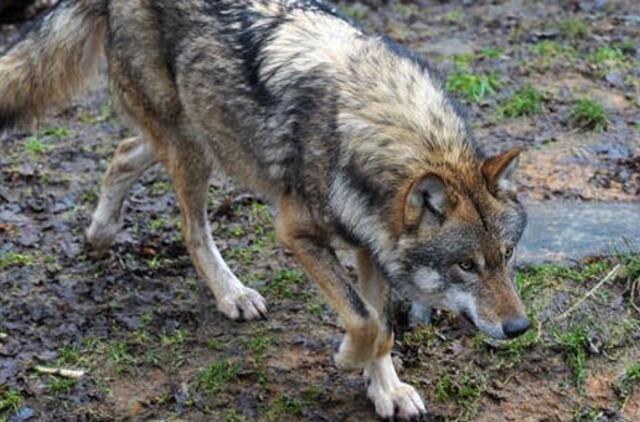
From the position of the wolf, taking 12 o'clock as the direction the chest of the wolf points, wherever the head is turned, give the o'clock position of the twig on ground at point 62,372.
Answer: The twig on ground is roughly at 4 o'clock from the wolf.

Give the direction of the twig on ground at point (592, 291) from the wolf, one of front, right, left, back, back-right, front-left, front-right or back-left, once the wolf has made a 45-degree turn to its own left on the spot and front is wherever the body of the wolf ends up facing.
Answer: front

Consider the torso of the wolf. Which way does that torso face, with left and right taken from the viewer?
facing the viewer and to the right of the viewer
